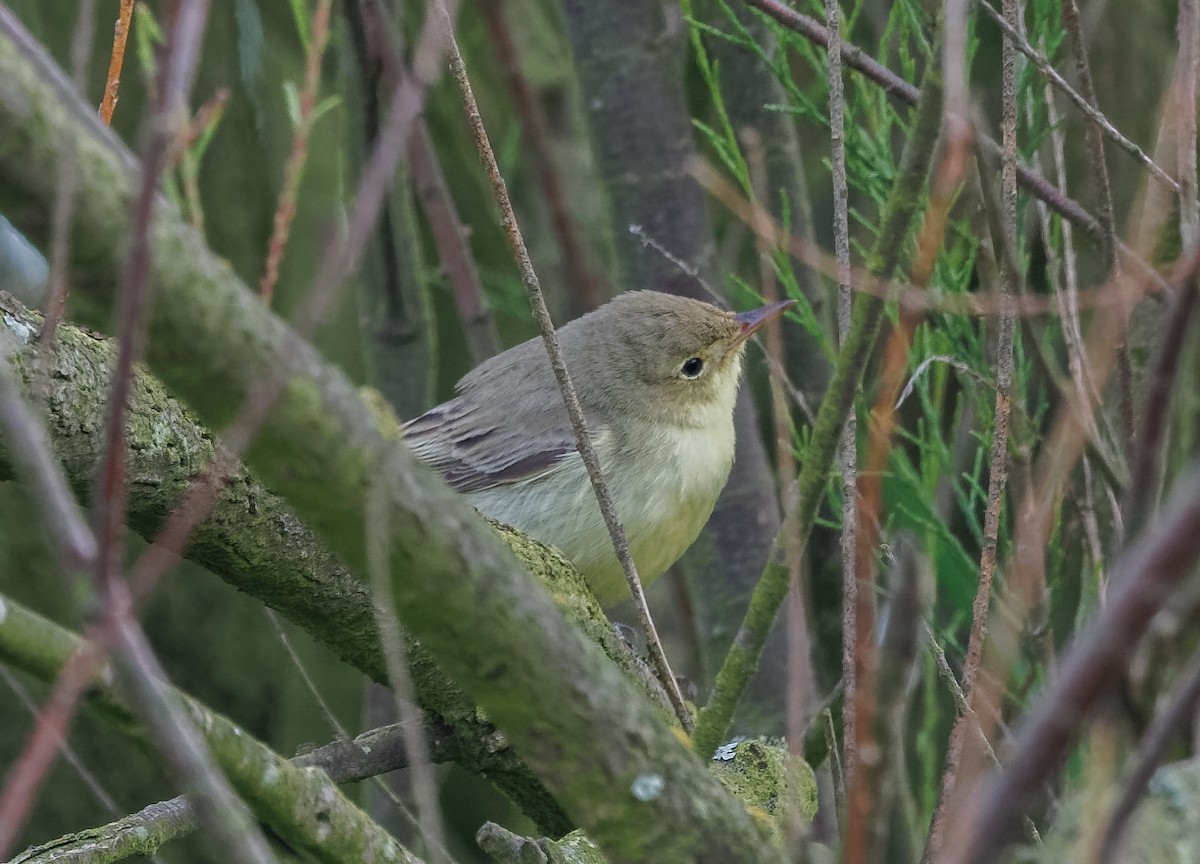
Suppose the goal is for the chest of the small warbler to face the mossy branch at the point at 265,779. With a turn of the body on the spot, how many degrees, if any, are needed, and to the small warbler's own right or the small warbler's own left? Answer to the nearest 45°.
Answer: approximately 90° to the small warbler's own right

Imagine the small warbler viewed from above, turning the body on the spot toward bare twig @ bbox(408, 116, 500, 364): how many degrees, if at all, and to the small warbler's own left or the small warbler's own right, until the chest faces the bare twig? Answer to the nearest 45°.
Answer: approximately 135° to the small warbler's own left

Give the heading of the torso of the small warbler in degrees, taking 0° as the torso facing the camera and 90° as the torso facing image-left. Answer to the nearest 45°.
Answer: approximately 270°

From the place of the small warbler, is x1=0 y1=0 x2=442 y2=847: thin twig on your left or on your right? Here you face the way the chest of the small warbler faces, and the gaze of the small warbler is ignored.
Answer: on your right
